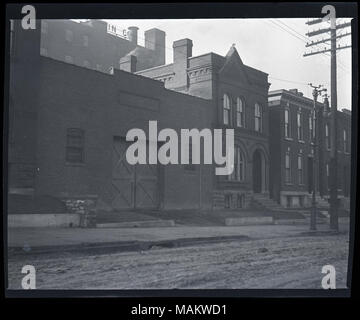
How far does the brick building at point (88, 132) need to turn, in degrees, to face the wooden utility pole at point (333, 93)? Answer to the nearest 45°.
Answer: approximately 45° to its left

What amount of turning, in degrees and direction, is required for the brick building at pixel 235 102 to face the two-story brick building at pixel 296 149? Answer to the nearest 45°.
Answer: approximately 45° to its left

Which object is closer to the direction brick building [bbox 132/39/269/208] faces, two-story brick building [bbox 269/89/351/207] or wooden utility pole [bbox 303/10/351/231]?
the wooden utility pole

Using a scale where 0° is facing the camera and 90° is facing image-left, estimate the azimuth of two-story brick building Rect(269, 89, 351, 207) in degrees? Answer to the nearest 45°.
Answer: approximately 315°

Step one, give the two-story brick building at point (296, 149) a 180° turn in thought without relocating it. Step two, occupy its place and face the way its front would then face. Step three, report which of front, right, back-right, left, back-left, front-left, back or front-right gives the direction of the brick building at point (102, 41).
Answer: left

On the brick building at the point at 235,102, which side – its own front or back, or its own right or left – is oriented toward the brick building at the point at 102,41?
right

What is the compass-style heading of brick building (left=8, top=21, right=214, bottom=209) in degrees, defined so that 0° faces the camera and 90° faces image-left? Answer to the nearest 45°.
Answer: approximately 315°

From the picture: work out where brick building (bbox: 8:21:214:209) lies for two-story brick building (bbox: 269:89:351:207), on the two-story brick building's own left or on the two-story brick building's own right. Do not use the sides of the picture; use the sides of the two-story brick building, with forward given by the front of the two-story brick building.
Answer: on the two-story brick building's own right
